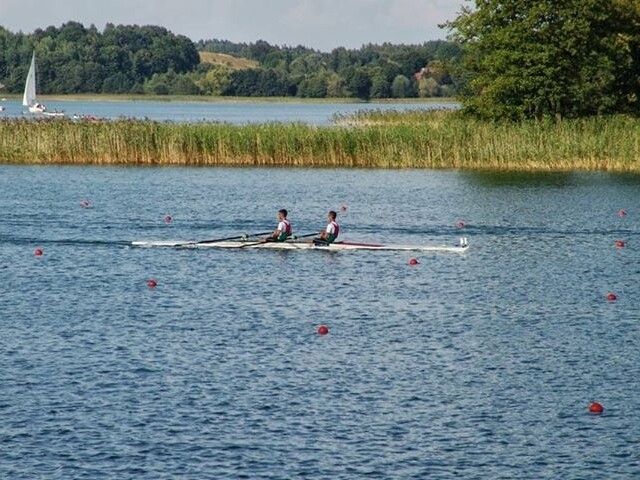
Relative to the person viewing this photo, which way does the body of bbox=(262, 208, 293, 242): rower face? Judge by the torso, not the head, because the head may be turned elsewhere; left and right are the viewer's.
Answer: facing to the left of the viewer

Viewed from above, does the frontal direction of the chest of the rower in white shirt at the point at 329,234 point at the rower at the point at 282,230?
yes

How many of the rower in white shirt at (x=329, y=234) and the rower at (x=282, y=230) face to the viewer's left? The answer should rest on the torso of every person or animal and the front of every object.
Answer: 2

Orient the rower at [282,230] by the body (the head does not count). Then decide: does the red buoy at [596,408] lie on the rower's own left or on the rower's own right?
on the rower's own left

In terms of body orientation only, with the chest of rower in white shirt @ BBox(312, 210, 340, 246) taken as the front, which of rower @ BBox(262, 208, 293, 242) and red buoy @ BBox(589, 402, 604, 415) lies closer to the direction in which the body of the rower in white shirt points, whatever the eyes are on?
the rower

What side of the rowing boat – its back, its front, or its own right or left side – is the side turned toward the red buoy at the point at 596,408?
right

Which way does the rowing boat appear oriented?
to the viewer's right

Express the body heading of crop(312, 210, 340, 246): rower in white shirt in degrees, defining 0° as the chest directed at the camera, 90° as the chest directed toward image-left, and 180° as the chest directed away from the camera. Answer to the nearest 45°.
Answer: approximately 90°

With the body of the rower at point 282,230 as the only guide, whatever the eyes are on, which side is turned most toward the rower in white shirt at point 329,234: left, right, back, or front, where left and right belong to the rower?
back
